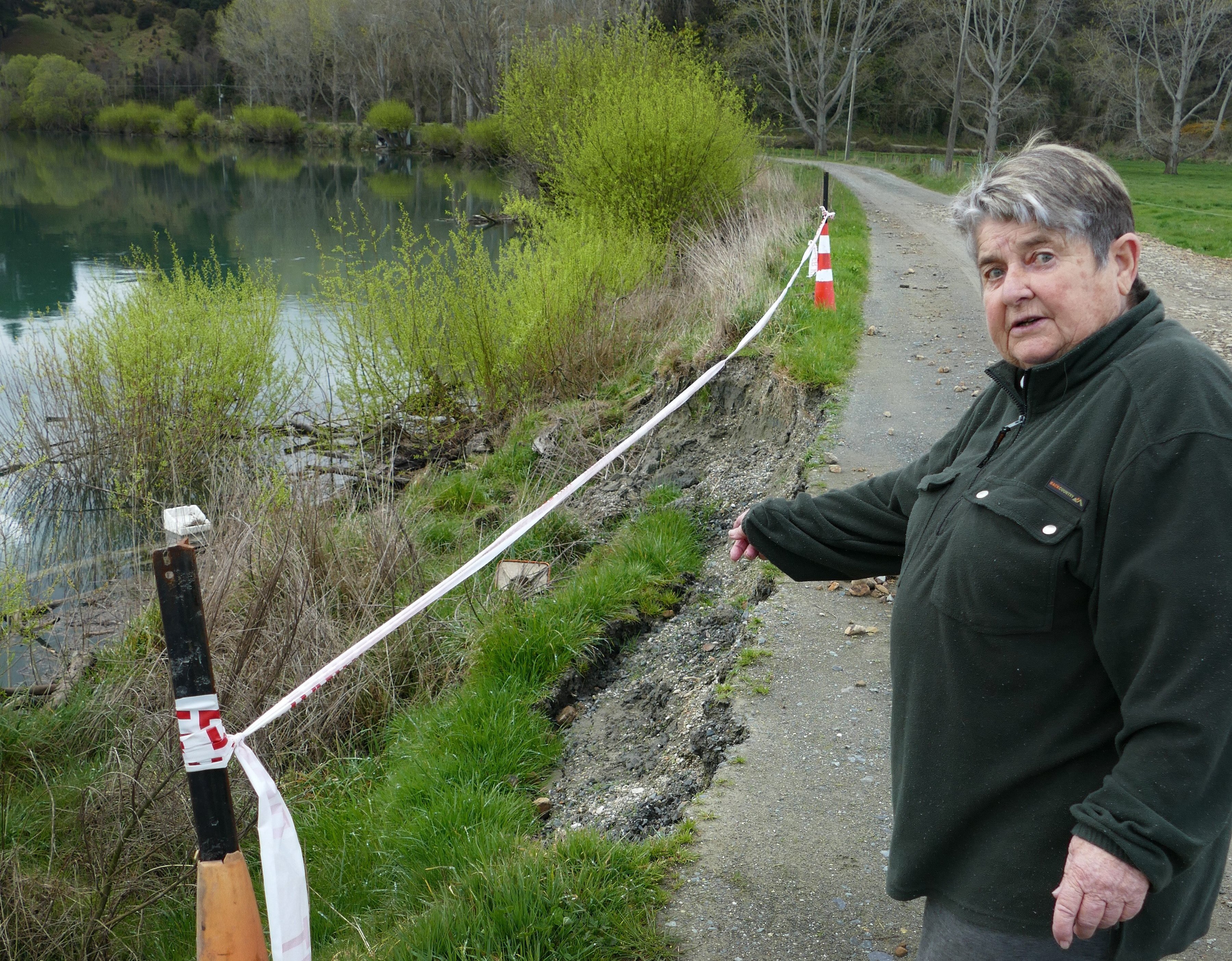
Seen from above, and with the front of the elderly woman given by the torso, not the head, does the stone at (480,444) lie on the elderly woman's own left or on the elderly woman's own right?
on the elderly woman's own right

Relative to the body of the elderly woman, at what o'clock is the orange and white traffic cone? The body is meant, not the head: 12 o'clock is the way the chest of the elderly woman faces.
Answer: The orange and white traffic cone is roughly at 4 o'clock from the elderly woman.

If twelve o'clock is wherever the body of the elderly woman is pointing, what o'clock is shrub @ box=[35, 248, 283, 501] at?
The shrub is roughly at 3 o'clock from the elderly woman.

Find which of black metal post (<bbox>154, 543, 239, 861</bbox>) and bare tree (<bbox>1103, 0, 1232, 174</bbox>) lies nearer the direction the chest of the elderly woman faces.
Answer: the black metal post

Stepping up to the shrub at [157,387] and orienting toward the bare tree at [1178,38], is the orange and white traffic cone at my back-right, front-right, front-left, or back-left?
front-right

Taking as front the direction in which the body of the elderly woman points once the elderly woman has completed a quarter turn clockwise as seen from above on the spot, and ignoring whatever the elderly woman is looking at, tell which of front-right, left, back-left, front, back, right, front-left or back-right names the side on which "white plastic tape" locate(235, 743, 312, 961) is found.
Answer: front-left

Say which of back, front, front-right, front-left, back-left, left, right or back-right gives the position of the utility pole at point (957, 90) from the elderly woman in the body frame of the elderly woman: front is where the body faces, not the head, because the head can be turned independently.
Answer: back-right

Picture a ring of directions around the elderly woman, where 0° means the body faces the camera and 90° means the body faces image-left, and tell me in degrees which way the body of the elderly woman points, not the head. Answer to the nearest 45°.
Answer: approximately 45°

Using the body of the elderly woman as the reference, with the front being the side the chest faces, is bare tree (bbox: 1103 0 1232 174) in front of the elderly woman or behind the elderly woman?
behind
